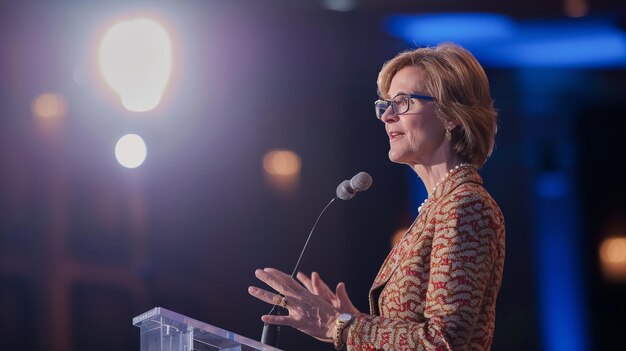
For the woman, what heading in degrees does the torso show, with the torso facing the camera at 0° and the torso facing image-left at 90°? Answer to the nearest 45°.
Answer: approximately 90°

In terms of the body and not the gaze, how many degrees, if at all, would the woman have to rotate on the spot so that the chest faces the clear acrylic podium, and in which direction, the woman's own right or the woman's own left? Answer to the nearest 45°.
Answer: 0° — they already face it

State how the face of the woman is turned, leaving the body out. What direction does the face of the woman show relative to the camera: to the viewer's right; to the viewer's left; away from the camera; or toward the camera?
to the viewer's left
